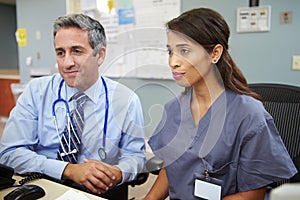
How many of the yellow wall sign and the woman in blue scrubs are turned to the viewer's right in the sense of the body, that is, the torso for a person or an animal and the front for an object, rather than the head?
0

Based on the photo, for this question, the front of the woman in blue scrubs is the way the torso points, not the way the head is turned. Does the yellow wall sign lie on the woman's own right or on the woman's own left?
on the woman's own right

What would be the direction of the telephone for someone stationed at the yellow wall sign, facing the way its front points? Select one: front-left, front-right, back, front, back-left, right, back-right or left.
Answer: front

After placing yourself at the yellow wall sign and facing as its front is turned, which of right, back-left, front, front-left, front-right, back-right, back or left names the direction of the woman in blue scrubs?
front

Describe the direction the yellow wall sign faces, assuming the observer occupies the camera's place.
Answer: facing the viewer

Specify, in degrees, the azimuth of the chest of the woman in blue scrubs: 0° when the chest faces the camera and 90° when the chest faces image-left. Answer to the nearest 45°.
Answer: approximately 45°

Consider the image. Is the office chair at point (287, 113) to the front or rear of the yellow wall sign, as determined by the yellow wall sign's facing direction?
to the front
